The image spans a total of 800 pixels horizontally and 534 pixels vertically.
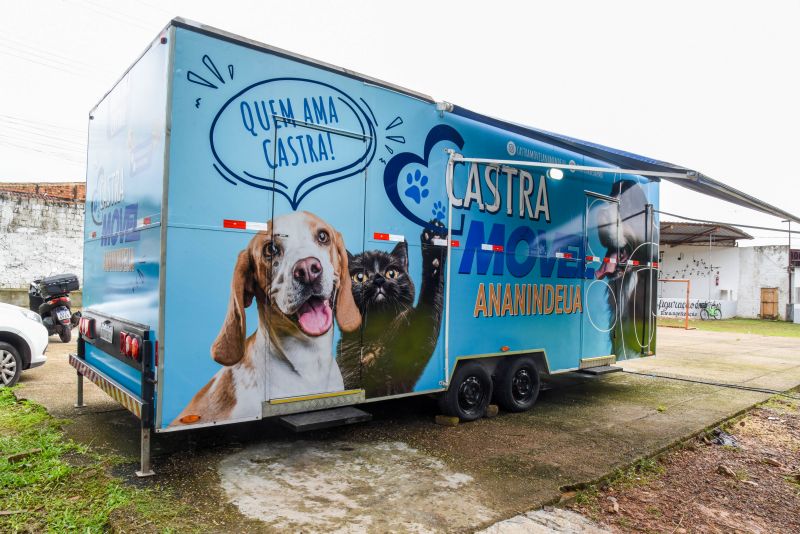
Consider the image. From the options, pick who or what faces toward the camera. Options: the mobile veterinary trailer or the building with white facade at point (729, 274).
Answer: the building with white facade

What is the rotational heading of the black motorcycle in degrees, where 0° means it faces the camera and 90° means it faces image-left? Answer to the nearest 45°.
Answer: approximately 135°

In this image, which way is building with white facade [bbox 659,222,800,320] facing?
toward the camera

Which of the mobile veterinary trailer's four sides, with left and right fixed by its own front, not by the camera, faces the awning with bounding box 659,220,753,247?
front

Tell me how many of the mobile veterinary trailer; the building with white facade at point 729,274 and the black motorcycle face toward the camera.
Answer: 1

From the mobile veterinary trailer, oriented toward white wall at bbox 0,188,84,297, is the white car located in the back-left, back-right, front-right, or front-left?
front-left

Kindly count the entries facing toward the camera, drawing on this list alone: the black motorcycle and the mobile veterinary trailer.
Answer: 0

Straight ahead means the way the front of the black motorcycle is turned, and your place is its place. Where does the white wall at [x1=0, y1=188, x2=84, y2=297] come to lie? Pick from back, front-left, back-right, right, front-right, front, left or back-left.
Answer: front-right

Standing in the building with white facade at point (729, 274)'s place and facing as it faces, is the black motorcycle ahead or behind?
ahead

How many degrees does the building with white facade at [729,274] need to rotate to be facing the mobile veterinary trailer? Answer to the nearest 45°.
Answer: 0° — it already faces it

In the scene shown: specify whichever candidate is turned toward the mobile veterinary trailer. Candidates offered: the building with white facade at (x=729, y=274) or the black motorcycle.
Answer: the building with white facade

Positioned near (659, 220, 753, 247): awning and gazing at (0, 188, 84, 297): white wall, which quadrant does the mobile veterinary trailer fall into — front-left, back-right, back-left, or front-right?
front-left

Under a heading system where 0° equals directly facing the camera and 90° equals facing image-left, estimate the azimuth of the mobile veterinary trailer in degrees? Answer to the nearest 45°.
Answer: approximately 225°

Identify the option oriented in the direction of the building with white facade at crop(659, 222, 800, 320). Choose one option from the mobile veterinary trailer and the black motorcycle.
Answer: the mobile veterinary trailer

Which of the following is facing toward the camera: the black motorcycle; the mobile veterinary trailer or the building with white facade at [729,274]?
the building with white facade
